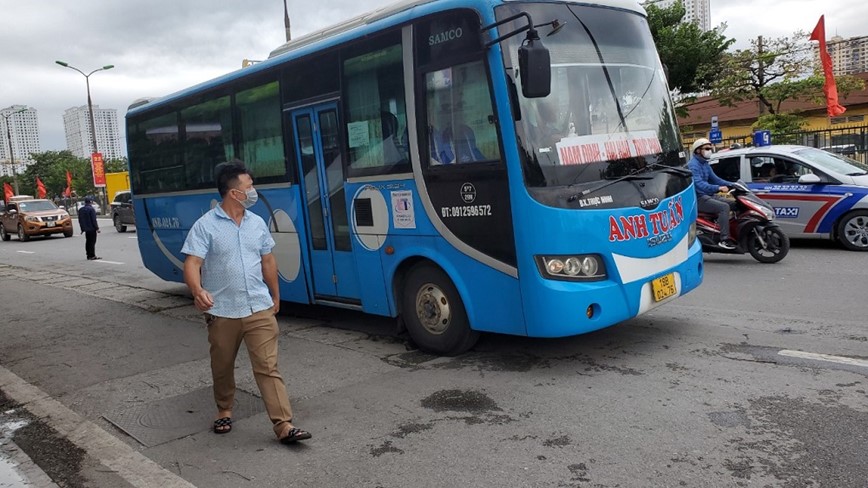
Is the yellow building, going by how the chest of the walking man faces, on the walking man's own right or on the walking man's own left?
on the walking man's own left

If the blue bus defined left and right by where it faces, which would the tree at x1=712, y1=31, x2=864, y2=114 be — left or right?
on its left

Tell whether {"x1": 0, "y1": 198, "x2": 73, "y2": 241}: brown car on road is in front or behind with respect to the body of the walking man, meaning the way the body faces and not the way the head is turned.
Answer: behind

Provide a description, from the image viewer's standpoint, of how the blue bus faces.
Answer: facing the viewer and to the right of the viewer

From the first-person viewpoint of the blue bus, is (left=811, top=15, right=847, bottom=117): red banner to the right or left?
on its left

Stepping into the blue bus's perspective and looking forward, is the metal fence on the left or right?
on its left

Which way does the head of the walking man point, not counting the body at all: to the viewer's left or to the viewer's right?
to the viewer's right

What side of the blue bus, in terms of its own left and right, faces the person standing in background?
back

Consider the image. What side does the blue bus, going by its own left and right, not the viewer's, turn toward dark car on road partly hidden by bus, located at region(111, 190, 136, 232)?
back

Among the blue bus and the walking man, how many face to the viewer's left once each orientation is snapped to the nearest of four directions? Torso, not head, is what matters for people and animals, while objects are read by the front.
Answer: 0

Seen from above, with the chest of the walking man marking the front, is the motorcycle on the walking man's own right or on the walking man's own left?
on the walking man's own left

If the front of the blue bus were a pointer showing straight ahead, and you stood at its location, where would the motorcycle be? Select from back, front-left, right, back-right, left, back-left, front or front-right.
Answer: left

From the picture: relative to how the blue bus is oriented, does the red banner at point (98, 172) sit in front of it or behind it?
behind
